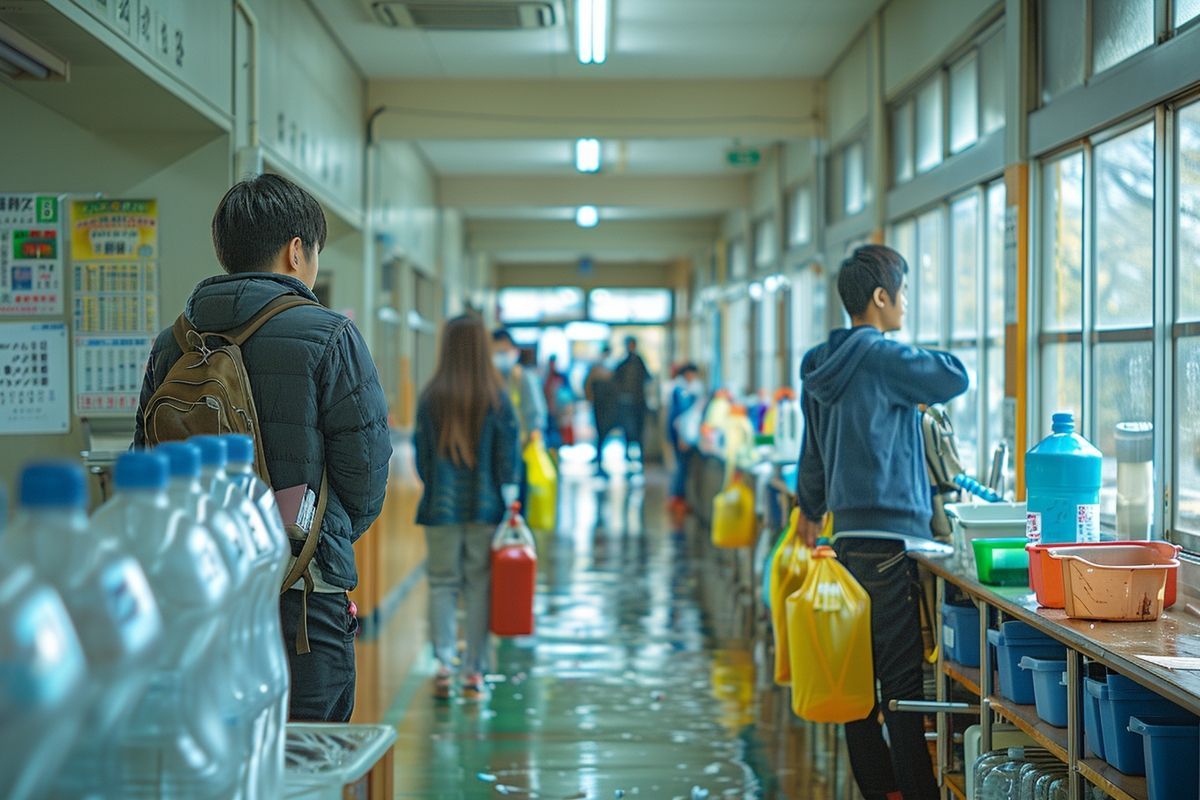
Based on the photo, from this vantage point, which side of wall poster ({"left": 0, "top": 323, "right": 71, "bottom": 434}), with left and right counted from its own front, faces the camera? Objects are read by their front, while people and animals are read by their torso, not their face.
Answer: front

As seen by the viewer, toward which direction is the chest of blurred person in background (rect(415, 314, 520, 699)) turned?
away from the camera

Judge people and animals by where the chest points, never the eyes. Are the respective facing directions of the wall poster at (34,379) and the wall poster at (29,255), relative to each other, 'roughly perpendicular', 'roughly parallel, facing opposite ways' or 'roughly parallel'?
roughly parallel

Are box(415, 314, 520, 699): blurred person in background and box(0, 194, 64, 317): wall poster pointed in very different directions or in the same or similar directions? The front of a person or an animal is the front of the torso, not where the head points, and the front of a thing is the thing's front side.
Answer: very different directions

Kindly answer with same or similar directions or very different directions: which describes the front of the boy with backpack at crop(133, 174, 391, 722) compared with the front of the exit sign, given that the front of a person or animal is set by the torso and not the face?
very different directions

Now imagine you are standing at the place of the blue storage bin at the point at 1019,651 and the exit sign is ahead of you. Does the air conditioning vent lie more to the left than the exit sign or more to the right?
left

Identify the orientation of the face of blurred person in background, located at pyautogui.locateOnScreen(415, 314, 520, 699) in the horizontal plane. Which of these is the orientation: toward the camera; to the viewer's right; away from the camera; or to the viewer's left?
away from the camera

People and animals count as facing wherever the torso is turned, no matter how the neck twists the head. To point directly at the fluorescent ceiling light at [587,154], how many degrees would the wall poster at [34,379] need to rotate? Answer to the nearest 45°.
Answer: approximately 135° to its left

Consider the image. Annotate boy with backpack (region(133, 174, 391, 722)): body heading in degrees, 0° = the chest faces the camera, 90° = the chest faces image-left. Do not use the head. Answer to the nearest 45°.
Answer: approximately 225°

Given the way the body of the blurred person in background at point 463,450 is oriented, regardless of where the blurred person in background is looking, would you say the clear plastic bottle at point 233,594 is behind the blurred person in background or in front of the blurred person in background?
behind

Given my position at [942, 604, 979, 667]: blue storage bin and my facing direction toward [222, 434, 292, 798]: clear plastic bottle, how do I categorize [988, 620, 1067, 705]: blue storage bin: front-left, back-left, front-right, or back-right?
front-left

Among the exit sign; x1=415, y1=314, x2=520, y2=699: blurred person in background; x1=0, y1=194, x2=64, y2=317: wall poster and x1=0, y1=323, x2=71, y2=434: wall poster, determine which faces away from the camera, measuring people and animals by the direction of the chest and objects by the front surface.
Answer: the blurred person in background

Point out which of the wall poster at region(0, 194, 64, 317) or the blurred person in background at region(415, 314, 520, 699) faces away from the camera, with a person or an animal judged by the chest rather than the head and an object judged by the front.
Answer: the blurred person in background

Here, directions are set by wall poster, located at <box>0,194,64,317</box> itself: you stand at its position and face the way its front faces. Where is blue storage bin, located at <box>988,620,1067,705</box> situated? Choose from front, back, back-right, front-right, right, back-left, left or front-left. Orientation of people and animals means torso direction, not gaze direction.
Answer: front-left

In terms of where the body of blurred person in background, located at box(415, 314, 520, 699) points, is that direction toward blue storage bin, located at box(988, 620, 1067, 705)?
no

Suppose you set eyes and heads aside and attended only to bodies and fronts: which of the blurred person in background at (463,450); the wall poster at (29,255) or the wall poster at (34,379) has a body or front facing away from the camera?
the blurred person in background
